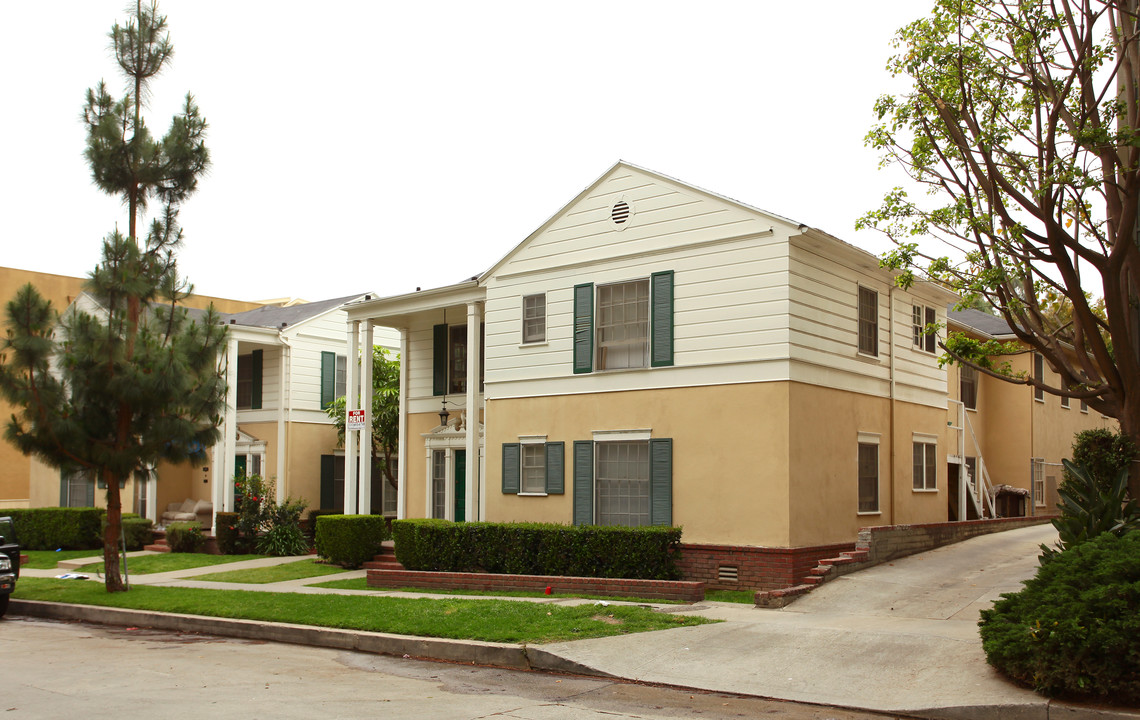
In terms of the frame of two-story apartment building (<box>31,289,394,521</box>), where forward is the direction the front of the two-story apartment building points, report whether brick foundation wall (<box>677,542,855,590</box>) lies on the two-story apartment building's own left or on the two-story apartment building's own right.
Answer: on the two-story apartment building's own left

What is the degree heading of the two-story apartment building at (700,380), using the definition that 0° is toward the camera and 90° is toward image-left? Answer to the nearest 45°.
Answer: approximately 45°

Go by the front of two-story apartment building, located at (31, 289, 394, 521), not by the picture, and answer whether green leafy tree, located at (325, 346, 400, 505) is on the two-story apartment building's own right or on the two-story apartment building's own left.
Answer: on the two-story apartment building's own left

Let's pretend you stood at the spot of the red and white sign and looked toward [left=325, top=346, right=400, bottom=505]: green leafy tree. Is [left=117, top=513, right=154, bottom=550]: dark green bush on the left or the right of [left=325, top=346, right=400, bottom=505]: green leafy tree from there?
left

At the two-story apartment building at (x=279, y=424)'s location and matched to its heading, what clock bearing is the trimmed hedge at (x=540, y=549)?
The trimmed hedge is roughly at 10 o'clock from the two-story apartment building.

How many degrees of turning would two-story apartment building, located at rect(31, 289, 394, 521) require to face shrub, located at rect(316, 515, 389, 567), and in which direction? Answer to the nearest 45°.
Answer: approximately 45° to its left

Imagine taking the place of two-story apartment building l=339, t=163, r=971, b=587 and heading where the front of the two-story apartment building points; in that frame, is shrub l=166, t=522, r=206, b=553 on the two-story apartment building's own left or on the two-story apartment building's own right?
on the two-story apartment building's own right

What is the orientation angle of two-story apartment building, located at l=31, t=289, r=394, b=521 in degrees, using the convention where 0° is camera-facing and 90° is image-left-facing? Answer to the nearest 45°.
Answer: approximately 45°

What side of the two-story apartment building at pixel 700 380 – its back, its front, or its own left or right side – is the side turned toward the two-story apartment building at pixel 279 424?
right

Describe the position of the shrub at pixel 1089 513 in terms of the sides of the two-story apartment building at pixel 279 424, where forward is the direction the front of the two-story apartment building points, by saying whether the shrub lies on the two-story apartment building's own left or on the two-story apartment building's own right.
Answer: on the two-story apartment building's own left
